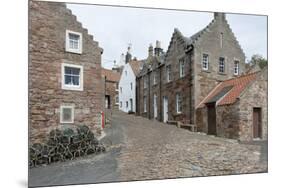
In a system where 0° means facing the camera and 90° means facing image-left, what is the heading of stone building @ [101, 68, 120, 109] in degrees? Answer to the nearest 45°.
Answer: approximately 0°

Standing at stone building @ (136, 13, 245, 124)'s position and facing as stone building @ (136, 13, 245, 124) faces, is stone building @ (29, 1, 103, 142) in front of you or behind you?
in front

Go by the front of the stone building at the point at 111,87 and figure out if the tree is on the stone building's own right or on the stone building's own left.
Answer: on the stone building's own left

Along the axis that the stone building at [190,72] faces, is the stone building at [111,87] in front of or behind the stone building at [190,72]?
in front

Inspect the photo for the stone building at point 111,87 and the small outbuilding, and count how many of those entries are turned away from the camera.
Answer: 0

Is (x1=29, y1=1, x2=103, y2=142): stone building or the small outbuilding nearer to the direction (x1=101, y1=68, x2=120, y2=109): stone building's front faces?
the stone building

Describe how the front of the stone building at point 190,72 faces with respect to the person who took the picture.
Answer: facing the viewer and to the left of the viewer

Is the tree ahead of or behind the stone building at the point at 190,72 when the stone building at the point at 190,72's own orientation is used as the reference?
behind
